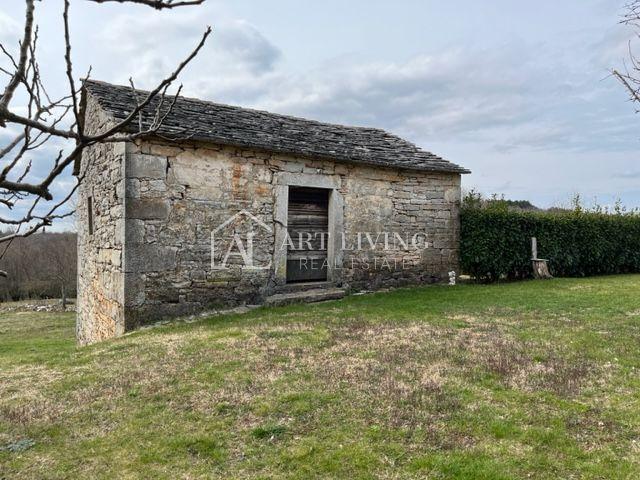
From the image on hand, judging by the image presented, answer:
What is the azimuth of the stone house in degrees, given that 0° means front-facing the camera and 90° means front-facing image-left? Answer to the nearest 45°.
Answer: approximately 315°

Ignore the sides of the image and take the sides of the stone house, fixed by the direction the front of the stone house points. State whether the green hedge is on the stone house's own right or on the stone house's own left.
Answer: on the stone house's own left
